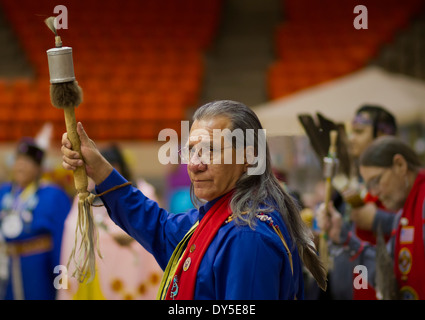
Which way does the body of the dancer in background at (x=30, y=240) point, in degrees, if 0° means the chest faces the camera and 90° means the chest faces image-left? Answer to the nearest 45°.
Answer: approximately 45°

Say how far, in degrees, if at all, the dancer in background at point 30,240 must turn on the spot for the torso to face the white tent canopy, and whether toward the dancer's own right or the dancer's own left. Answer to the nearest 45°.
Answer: approximately 135° to the dancer's own left
